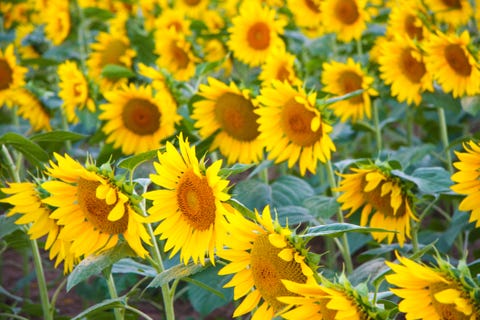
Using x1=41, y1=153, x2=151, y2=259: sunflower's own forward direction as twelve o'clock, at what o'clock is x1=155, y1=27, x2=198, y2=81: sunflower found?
x1=155, y1=27, x2=198, y2=81: sunflower is roughly at 5 o'clock from x1=41, y1=153, x2=151, y2=259: sunflower.

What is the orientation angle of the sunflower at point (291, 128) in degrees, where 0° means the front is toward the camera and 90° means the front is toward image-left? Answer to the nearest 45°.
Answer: approximately 45°

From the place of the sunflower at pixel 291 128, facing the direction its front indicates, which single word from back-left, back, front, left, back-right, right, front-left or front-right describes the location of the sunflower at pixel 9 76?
right

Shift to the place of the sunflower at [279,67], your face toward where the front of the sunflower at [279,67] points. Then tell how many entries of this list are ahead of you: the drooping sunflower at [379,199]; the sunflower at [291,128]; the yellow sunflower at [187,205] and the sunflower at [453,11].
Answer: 3

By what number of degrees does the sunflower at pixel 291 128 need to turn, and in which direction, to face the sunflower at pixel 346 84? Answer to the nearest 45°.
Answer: approximately 135° to its right

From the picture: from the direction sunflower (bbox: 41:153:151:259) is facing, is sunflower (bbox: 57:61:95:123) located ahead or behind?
behind

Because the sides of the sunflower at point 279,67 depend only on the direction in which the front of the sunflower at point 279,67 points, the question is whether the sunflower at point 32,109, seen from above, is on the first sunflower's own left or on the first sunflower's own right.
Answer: on the first sunflower's own right

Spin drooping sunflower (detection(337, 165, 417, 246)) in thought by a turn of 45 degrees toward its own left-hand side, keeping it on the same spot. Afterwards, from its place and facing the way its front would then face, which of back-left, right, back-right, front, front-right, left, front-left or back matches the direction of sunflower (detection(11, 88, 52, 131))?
back-right

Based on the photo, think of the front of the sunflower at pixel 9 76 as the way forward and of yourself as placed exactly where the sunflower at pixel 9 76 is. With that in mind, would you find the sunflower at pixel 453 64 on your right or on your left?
on your left

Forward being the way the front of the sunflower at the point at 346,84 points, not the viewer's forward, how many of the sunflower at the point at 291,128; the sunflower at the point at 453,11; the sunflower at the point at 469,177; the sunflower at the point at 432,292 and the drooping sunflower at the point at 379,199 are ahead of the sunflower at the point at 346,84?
4

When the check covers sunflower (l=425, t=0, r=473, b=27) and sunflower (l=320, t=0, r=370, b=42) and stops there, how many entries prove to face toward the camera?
2
